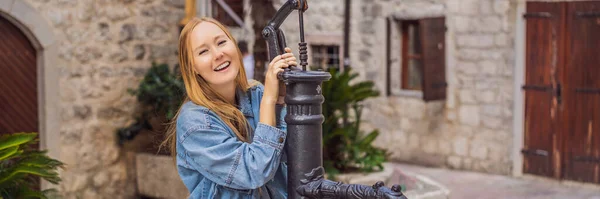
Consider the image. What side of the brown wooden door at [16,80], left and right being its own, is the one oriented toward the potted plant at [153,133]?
left

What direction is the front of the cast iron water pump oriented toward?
to the viewer's right

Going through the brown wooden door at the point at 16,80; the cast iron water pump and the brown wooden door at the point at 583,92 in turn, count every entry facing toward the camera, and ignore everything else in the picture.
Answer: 2

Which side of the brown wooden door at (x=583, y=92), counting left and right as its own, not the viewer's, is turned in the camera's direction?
front

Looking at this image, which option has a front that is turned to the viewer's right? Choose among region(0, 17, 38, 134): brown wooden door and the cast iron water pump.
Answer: the cast iron water pump

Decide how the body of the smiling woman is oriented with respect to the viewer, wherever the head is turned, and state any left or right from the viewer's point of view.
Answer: facing the viewer and to the right of the viewer

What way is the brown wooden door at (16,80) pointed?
toward the camera

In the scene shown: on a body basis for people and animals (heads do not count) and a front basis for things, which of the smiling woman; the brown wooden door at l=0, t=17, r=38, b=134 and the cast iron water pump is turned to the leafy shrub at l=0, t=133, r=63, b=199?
the brown wooden door

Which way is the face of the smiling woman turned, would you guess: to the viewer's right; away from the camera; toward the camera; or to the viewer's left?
toward the camera

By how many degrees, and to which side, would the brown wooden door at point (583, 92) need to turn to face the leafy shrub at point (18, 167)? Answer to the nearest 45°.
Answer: approximately 45° to its right
